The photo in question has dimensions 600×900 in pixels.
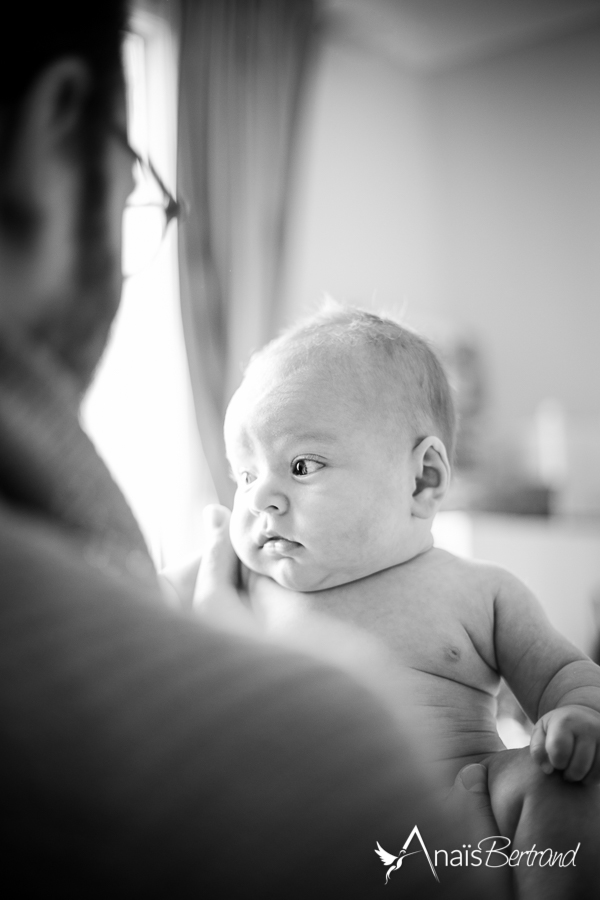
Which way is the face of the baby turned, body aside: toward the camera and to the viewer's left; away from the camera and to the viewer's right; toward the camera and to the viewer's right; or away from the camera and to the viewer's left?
toward the camera and to the viewer's left

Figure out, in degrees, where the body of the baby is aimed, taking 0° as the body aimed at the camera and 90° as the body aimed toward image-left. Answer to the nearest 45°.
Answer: approximately 45°

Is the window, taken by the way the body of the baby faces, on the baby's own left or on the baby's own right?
on the baby's own right

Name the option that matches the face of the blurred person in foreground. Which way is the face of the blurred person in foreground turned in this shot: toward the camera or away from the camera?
away from the camera
